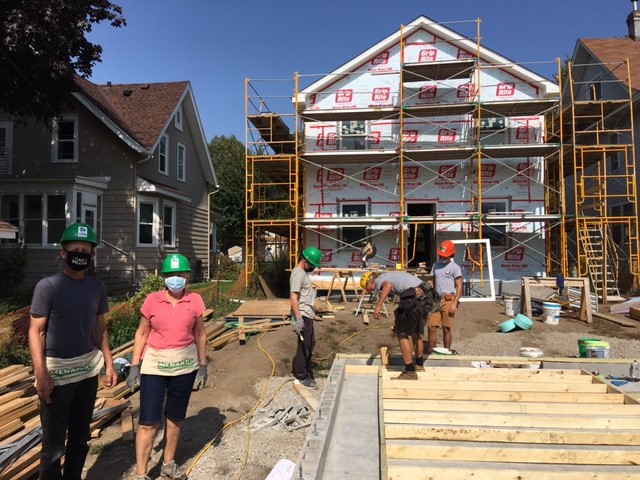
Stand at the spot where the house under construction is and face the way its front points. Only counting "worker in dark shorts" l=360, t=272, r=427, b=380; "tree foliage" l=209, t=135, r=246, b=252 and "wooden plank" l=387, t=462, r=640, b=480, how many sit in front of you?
2

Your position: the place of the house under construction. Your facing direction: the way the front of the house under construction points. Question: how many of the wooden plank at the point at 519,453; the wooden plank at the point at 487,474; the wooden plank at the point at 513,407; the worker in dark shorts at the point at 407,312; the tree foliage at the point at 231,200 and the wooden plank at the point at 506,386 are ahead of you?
5

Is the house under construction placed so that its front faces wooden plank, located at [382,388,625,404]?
yes

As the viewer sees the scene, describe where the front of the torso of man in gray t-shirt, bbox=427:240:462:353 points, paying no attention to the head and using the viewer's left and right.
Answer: facing the viewer and to the left of the viewer

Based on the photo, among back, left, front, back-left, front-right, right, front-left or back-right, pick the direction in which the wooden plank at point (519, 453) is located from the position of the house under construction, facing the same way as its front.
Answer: front

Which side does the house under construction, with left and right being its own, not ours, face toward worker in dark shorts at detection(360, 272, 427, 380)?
front

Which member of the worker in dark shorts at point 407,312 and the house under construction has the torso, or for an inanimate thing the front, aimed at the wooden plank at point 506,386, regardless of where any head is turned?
the house under construction

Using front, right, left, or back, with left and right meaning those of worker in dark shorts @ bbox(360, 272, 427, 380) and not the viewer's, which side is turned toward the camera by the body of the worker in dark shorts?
left

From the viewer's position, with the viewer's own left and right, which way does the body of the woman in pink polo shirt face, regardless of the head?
facing the viewer

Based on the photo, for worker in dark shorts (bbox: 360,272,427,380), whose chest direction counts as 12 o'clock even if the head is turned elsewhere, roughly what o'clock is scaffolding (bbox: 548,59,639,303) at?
The scaffolding is roughly at 4 o'clock from the worker in dark shorts.

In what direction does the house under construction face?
toward the camera

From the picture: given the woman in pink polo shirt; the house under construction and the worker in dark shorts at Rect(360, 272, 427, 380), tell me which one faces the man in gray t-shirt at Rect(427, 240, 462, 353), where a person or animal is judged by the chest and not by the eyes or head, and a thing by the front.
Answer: the house under construction

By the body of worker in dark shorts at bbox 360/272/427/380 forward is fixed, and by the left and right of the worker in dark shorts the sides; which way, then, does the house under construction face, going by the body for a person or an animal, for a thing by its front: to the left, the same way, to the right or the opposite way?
to the left

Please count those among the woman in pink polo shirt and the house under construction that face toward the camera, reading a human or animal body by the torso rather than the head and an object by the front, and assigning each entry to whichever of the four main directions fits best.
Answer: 2

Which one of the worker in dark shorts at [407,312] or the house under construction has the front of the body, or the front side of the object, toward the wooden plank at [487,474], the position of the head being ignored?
the house under construction

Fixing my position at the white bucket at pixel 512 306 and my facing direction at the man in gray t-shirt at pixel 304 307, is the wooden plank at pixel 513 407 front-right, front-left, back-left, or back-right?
front-left

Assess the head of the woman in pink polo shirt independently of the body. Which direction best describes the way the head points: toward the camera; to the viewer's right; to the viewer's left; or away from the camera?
toward the camera
